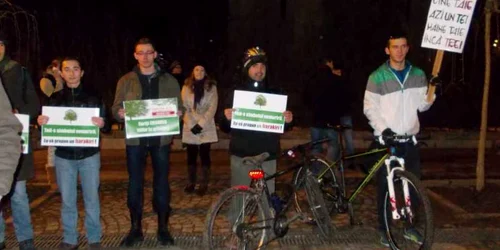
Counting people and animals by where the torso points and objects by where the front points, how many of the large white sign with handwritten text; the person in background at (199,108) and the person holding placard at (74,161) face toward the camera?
3

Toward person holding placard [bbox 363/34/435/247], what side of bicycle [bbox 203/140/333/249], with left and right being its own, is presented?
front

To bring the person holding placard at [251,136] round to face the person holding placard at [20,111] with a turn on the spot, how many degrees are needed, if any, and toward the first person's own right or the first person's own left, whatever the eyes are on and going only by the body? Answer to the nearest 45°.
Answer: approximately 90° to the first person's own right

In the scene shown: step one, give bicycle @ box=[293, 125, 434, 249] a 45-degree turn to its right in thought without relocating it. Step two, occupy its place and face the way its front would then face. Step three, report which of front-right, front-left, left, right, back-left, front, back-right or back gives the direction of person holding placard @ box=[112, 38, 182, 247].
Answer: right

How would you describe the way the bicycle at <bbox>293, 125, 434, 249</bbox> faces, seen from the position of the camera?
facing the viewer and to the right of the viewer

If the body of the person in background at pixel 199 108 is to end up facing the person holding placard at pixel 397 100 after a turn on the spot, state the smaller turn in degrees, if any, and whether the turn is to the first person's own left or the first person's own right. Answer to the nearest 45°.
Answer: approximately 45° to the first person's own left
